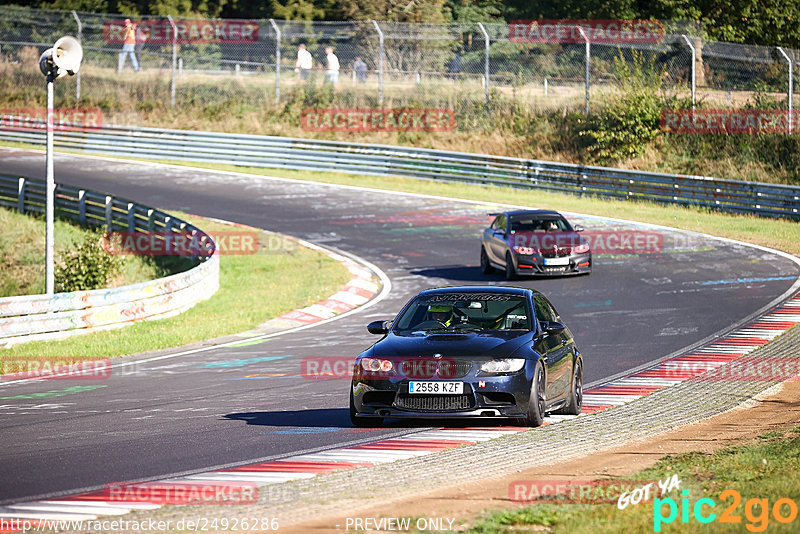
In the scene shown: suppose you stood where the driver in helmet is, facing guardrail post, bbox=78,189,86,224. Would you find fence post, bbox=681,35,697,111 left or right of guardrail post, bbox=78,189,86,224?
right

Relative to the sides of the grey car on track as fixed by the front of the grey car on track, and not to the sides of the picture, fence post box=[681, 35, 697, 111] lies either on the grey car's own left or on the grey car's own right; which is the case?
on the grey car's own left

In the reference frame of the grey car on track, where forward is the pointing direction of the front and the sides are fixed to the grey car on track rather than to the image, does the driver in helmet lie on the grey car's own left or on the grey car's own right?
on the grey car's own right

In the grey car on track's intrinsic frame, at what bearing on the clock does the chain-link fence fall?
The chain-link fence is roughly at 7 o'clock from the grey car on track.

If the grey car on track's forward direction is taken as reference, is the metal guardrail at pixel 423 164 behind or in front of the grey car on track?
behind

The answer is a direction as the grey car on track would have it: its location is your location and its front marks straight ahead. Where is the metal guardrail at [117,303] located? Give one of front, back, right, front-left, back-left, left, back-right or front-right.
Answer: right

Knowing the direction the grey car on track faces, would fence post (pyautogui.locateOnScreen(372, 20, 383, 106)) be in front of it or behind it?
behind

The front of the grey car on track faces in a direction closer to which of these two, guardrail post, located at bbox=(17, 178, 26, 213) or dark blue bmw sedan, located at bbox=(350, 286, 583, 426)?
the dark blue bmw sedan

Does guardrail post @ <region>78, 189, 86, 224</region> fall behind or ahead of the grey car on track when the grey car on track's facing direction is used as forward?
behind

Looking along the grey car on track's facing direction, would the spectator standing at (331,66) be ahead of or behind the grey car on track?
behind

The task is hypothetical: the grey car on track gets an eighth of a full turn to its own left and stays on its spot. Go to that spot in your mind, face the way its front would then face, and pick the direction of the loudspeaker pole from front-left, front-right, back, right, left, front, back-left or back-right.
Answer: back-right

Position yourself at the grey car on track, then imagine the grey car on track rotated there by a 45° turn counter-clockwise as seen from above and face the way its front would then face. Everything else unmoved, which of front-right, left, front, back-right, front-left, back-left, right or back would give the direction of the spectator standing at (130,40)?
back-left
